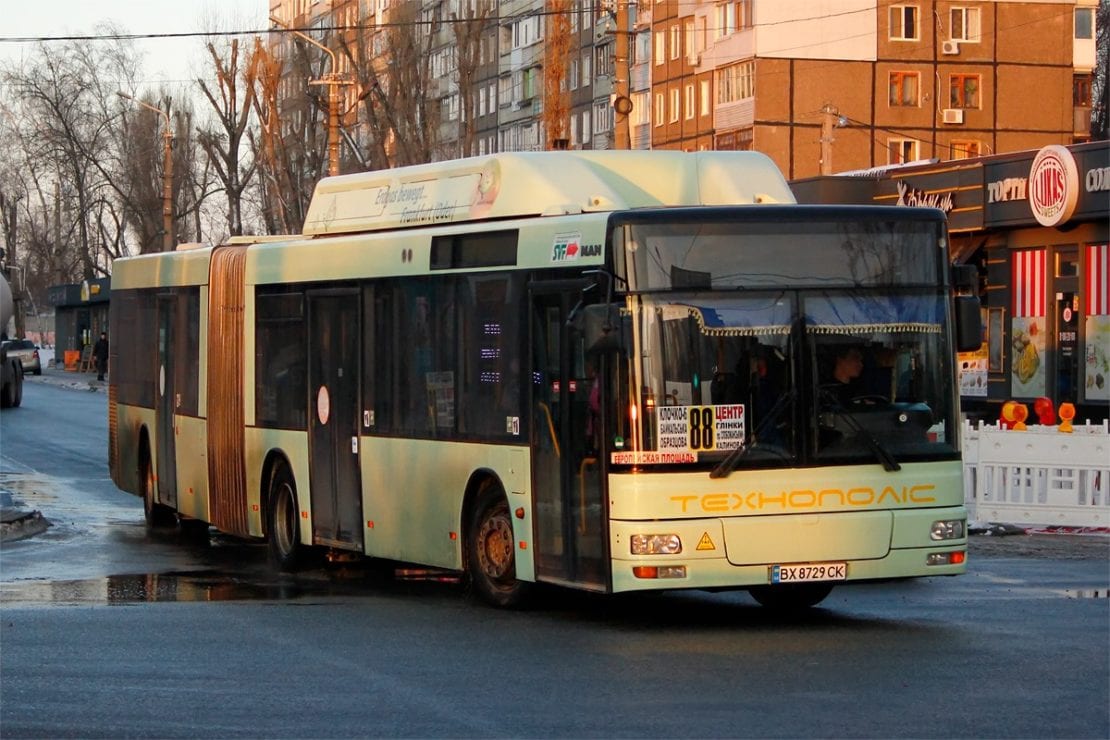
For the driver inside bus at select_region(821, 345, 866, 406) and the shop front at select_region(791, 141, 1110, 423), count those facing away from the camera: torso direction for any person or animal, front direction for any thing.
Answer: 0

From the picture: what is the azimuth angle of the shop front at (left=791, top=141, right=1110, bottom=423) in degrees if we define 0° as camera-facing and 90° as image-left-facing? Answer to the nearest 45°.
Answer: approximately 45°

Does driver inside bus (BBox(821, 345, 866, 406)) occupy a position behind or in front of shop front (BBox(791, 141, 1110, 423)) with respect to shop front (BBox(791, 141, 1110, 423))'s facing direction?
in front

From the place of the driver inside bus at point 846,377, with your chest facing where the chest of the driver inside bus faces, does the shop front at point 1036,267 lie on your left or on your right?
on your left

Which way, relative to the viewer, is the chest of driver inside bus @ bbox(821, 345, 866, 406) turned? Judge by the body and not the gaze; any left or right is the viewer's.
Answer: facing the viewer and to the right of the viewer

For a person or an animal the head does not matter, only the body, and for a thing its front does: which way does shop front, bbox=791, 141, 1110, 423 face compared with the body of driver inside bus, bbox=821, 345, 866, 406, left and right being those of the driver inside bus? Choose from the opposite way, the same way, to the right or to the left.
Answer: to the right

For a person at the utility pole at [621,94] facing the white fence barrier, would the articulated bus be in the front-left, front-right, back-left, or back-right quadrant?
front-right

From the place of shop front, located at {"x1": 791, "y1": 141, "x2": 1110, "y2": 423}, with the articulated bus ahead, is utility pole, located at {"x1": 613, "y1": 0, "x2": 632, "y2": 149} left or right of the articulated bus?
right

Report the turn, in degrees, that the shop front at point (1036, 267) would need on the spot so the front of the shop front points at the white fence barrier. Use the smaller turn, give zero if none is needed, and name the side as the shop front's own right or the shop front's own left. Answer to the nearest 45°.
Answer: approximately 45° to the shop front's own left

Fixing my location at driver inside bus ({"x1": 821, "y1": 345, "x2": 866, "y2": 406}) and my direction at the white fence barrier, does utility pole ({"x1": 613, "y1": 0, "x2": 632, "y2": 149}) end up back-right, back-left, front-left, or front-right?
front-left

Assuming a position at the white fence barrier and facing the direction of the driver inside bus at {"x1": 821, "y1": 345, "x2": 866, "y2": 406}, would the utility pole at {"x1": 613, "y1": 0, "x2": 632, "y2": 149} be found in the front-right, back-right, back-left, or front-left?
back-right

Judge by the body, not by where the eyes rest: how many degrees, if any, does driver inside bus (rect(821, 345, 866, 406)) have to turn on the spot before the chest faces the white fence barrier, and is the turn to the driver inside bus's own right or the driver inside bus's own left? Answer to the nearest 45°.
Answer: approximately 135° to the driver inside bus's own left
